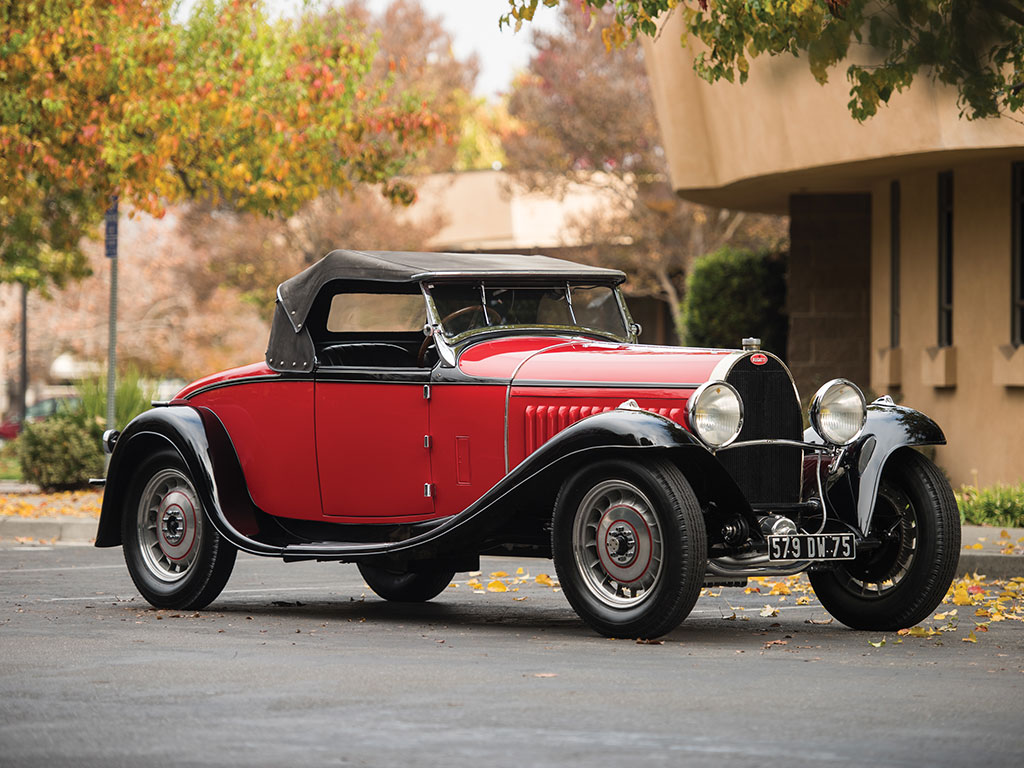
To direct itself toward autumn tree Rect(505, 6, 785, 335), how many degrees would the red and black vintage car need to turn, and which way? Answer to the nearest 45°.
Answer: approximately 135° to its left

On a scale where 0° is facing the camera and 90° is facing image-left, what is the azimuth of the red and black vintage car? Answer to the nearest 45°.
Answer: approximately 315°

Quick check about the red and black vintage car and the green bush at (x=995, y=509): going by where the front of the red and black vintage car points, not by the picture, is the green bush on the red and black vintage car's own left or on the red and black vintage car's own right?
on the red and black vintage car's own left

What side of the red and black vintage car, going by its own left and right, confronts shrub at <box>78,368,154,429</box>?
back

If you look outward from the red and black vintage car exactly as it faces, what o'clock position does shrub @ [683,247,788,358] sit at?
The shrub is roughly at 8 o'clock from the red and black vintage car.

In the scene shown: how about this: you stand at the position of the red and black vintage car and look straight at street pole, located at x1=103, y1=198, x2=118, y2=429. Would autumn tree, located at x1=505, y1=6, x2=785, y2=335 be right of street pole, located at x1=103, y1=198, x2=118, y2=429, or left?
right

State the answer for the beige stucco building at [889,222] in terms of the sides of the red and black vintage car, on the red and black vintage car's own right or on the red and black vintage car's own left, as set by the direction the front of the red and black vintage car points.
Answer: on the red and black vintage car's own left

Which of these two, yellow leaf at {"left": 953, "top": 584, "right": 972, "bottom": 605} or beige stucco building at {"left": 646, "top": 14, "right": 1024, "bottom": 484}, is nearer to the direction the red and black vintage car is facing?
the yellow leaf

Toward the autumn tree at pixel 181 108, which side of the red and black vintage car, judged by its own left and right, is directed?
back

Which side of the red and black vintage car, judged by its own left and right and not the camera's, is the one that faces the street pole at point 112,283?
back

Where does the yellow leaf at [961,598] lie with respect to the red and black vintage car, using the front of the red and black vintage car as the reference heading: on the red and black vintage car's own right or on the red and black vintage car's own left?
on the red and black vintage car's own left
